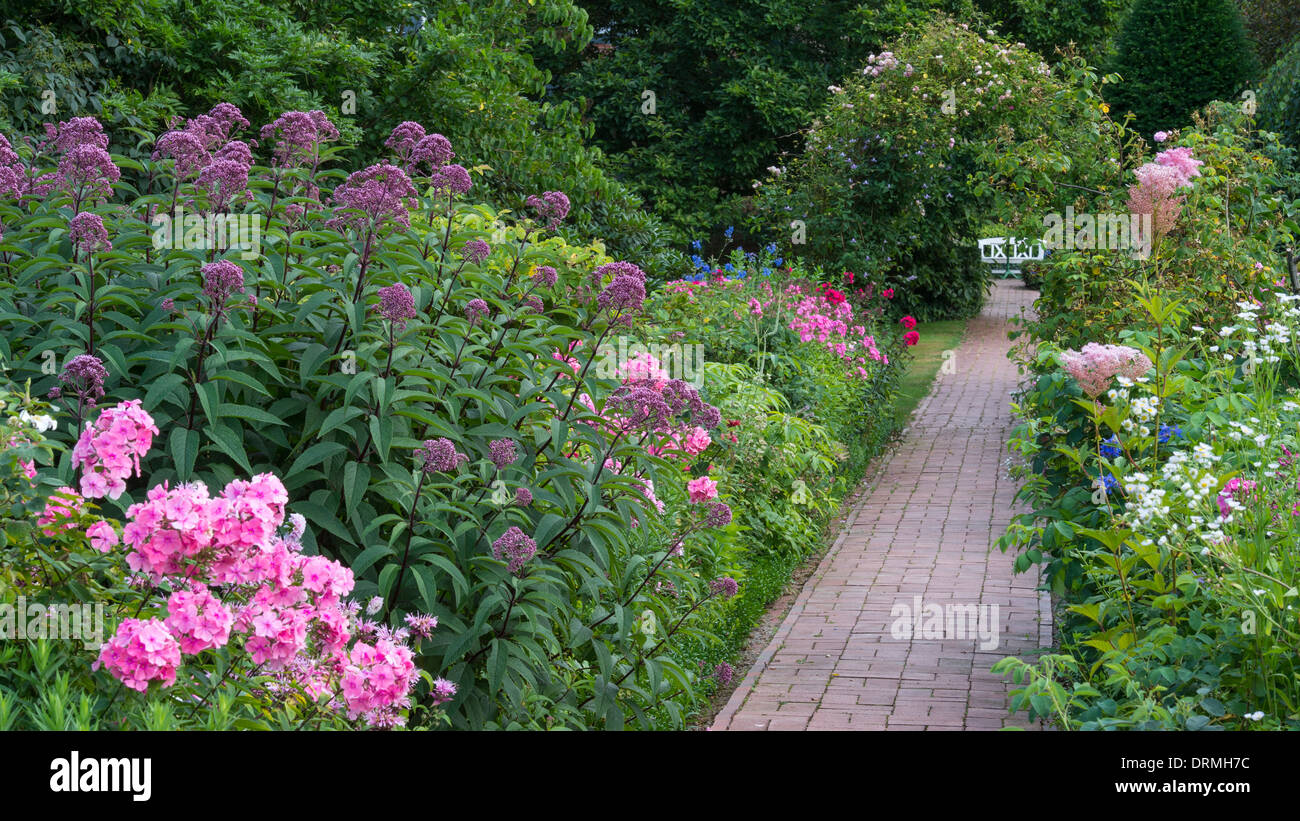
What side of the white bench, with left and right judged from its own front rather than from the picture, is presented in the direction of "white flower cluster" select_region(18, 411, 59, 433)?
front

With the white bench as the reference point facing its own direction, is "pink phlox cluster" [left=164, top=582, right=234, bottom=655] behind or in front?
in front

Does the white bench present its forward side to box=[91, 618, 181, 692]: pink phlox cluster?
yes

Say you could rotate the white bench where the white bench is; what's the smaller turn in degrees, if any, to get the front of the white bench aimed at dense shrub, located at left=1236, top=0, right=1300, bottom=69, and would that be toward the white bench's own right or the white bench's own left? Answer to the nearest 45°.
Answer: approximately 90° to the white bench's own left

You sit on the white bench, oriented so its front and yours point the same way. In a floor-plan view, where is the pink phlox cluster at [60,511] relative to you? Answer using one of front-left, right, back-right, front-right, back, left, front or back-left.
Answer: front

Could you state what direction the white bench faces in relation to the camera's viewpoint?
facing the viewer

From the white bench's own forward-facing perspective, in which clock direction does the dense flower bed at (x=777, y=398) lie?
The dense flower bed is roughly at 12 o'clock from the white bench.

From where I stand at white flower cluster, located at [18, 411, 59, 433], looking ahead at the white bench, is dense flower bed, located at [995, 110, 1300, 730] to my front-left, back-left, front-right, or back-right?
front-right

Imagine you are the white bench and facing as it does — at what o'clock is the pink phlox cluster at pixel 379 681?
The pink phlox cluster is roughly at 12 o'clock from the white bench.

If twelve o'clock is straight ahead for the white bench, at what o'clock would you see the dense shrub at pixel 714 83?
The dense shrub is roughly at 2 o'clock from the white bench.

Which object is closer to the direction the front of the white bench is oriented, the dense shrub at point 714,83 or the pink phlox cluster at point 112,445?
the pink phlox cluster

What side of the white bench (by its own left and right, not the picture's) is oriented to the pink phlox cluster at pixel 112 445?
front

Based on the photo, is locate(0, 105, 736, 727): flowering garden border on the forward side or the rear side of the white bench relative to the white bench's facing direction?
on the forward side
